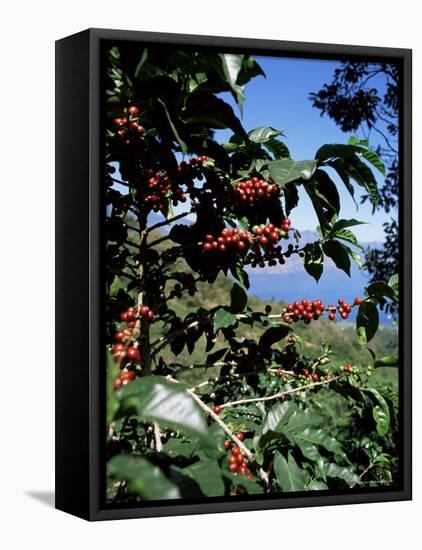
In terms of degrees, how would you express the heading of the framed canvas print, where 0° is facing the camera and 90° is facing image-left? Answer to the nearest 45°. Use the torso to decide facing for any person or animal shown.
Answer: approximately 315°
